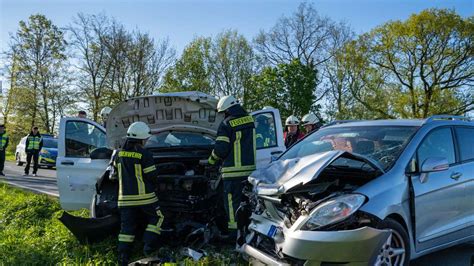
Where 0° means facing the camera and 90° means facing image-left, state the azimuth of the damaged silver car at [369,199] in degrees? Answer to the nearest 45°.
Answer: approximately 45°

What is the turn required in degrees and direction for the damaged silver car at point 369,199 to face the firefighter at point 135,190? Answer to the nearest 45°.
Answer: approximately 45° to its right

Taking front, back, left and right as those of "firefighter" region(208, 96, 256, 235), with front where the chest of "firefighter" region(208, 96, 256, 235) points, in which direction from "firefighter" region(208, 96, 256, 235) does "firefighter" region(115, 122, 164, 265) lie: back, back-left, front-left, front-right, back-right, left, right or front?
front-left

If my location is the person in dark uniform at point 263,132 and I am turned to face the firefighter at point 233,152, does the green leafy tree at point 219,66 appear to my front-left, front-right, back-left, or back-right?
back-right

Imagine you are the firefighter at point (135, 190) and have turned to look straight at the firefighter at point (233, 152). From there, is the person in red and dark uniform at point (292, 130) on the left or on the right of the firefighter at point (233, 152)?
left

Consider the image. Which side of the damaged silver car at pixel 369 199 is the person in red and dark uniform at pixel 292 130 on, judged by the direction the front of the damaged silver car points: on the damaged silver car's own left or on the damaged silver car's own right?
on the damaged silver car's own right

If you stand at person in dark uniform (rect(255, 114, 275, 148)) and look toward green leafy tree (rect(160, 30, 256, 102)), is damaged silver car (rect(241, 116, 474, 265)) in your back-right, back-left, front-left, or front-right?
back-right

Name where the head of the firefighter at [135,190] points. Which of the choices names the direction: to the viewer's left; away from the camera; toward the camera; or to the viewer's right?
away from the camera

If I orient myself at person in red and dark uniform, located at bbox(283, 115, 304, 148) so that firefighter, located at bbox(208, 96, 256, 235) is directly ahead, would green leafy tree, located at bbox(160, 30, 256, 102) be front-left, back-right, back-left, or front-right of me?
back-right

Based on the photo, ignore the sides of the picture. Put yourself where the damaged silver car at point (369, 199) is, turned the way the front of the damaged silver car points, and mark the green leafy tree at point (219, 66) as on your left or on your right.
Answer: on your right

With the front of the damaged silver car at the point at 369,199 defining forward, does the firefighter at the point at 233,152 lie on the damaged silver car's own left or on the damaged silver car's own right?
on the damaged silver car's own right

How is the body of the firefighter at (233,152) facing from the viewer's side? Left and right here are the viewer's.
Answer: facing away from the viewer and to the left of the viewer

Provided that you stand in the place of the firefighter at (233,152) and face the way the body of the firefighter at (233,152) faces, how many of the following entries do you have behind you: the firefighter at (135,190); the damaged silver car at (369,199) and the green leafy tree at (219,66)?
1

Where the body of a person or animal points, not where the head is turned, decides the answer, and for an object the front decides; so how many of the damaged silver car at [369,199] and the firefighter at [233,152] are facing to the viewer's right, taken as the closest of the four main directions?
0
